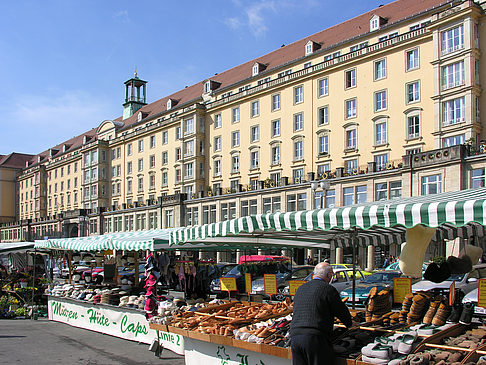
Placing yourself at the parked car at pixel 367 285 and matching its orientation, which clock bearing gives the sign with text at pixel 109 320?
The sign with text is roughly at 12 o'clock from the parked car.

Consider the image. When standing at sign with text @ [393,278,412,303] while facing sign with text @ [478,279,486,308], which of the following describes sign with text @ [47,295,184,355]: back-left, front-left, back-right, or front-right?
back-right

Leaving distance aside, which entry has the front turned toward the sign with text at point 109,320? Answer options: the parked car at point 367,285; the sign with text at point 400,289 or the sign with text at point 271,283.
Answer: the parked car

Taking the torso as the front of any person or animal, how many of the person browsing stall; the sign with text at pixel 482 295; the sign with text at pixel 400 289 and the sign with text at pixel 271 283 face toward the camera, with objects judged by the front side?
3

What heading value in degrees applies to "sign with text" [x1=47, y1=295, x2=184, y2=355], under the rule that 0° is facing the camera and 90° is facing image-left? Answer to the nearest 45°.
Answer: approximately 45°

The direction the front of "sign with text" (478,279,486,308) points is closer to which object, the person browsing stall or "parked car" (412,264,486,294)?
the person browsing stall

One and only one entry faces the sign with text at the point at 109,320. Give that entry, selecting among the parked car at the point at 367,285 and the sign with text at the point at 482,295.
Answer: the parked car

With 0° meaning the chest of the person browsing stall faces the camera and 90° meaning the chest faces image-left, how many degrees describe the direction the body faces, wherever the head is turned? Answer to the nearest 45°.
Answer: approximately 225°

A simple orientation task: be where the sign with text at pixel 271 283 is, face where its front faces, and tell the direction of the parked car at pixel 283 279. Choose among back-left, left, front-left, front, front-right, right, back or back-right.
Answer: back

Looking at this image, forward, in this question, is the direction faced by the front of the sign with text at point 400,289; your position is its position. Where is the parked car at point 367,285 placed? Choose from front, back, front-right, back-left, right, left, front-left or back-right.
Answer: back
